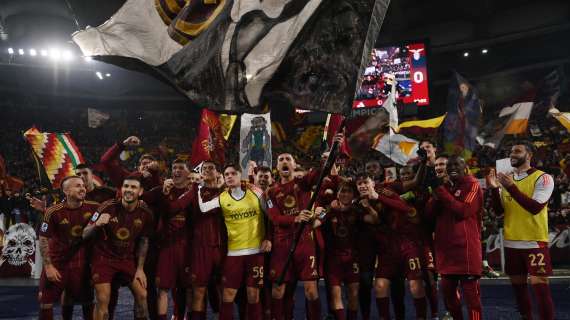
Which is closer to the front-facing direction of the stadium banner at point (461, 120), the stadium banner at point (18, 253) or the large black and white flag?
the large black and white flag

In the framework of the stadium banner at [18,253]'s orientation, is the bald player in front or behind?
in front

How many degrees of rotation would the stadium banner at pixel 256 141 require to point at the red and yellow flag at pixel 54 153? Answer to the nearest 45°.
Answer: approximately 90° to its right

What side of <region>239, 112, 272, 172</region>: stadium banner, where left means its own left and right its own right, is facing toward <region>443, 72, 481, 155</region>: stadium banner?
left

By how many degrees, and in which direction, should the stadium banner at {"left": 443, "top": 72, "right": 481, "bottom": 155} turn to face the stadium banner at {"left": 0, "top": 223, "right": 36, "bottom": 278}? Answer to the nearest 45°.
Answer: approximately 90° to its right

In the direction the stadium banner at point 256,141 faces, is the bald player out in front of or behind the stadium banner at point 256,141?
in front

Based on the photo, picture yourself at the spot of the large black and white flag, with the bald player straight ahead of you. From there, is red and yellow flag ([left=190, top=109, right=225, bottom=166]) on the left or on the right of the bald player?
right

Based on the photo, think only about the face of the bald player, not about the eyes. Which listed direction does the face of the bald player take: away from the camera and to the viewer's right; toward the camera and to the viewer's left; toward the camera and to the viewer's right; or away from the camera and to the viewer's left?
toward the camera and to the viewer's right
